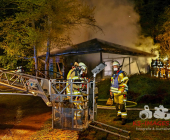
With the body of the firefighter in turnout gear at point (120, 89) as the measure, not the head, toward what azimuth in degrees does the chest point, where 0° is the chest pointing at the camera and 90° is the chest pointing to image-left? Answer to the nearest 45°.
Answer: approximately 45°
